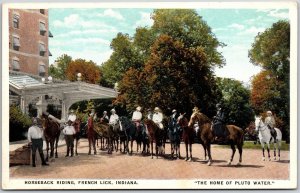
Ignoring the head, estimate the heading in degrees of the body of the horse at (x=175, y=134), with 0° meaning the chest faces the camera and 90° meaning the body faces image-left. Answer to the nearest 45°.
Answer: approximately 0°

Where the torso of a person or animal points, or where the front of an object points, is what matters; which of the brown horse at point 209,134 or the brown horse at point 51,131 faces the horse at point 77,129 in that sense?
the brown horse at point 209,134

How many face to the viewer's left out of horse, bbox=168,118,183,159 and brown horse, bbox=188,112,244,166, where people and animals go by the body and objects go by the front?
1

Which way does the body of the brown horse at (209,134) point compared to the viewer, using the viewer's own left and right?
facing to the left of the viewer

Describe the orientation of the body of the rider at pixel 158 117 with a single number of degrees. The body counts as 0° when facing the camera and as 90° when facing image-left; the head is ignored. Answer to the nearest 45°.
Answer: approximately 45°

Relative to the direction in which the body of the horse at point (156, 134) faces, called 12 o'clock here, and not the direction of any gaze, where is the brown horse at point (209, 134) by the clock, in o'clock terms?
The brown horse is roughly at 8 o'clock from the horse.

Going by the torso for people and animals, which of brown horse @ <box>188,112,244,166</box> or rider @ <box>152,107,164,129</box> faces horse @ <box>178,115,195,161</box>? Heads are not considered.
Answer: the brown horse

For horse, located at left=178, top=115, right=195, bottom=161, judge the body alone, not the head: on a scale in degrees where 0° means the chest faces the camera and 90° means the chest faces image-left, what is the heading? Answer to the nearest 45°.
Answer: approximately 45°

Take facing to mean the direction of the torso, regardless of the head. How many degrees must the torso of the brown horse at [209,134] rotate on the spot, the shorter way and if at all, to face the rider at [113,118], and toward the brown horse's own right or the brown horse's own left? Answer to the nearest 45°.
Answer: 0° — it already faces them
